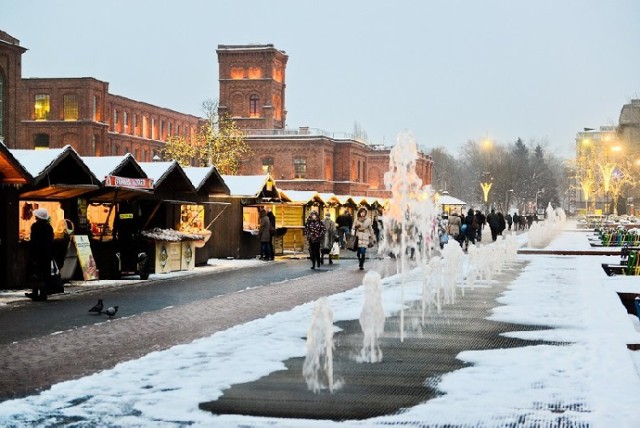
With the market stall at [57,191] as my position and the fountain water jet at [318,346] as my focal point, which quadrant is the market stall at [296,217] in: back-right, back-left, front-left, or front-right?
back-left

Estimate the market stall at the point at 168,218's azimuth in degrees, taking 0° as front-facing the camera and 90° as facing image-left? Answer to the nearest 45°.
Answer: approximately 315°

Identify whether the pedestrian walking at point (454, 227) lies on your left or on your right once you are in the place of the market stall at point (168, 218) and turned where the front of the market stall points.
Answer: on your left

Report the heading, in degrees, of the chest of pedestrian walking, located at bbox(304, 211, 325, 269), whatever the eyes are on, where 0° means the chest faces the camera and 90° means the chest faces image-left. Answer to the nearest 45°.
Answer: approximately 0°

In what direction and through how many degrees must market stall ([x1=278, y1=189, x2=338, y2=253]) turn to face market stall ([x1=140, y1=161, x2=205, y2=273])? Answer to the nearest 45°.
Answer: approximately 45° to its right

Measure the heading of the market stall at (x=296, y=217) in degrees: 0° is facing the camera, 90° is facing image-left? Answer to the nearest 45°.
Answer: approximately 315°

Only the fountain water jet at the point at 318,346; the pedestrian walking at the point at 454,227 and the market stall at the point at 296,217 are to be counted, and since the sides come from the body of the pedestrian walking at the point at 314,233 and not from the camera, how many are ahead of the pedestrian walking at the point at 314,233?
1

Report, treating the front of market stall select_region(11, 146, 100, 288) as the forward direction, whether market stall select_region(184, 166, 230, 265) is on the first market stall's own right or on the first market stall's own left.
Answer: on the first market stall's own left

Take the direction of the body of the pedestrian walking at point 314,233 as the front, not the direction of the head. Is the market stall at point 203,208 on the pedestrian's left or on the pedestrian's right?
on the pedestrian's right
